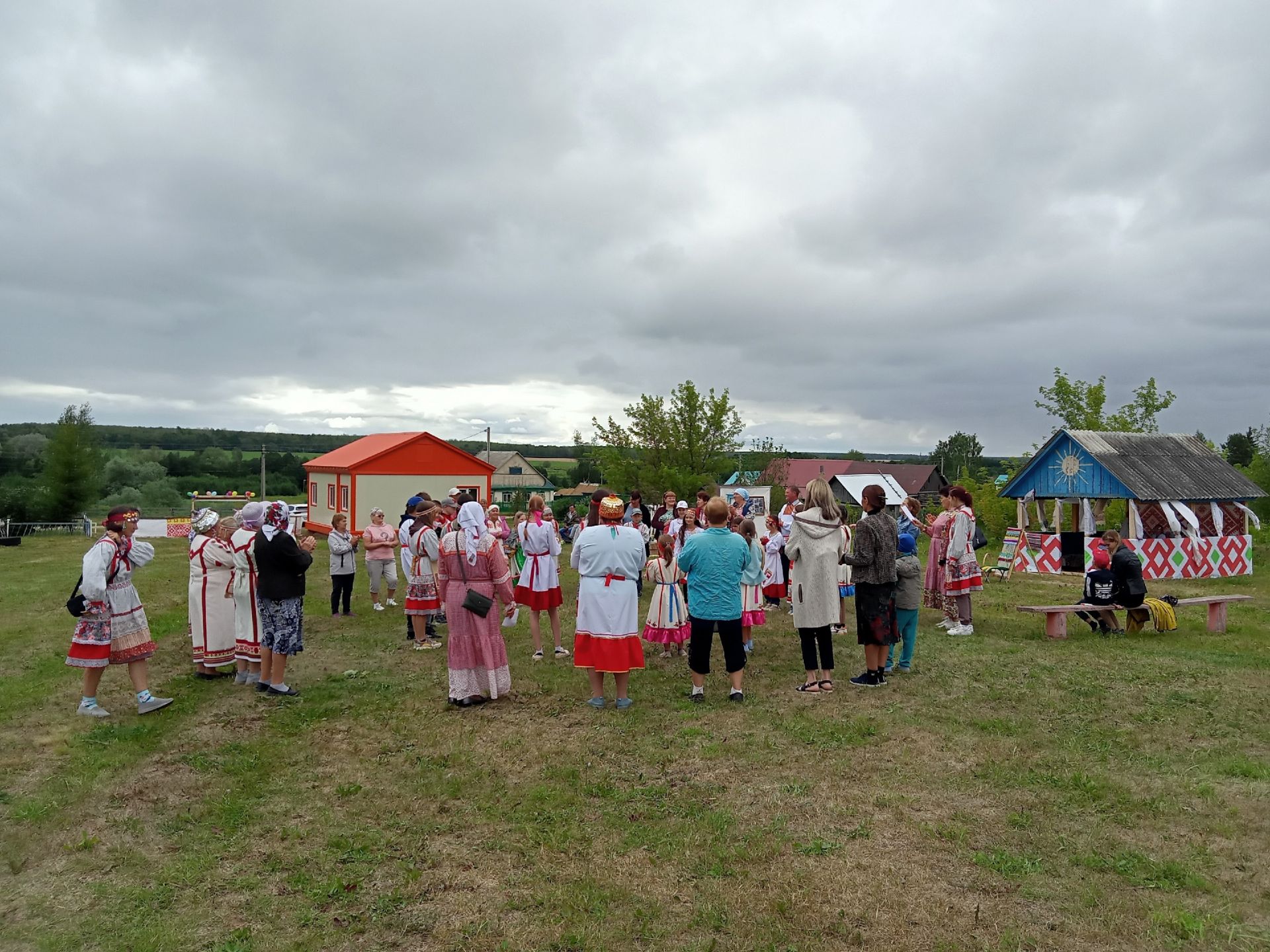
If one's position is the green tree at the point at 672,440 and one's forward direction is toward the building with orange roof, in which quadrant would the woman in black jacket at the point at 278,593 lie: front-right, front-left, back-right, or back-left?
front-left

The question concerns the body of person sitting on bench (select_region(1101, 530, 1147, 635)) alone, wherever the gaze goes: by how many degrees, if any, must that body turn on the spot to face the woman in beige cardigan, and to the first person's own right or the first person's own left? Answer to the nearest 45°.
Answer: approximately 45° to the first person's own left

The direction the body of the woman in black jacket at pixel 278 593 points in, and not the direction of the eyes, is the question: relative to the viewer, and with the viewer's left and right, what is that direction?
facing away from the viewer and to the right of the viewer

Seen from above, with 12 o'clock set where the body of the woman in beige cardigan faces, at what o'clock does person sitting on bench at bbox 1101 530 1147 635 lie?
The person sitting on bench is roughly at 3 o'clock from the woman in beige cardigan.

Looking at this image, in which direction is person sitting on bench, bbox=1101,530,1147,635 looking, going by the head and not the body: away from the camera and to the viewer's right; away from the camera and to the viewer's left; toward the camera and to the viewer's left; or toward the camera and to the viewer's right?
toward the camera and to the viewer's left

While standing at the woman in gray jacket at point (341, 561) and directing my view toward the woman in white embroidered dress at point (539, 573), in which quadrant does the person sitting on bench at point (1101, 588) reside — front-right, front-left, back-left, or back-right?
front-left

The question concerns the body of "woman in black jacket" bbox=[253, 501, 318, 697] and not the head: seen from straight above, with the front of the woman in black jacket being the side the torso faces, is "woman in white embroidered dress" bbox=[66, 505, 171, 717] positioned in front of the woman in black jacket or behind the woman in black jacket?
behind

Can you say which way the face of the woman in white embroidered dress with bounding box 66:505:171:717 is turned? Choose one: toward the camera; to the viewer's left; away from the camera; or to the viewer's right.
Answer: to the viewer's right

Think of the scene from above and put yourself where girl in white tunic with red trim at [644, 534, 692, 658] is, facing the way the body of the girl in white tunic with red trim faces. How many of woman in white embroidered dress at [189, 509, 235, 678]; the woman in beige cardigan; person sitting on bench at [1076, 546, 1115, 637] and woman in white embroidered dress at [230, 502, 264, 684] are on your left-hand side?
2

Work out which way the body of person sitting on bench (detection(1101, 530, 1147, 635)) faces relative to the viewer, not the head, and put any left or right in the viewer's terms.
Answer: facing to the left of the viewer

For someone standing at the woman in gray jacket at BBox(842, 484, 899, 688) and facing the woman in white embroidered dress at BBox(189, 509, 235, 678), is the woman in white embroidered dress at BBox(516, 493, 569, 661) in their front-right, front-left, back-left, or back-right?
front-right

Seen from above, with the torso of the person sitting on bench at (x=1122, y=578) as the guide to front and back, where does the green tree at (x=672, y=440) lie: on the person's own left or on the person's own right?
on the person's own right

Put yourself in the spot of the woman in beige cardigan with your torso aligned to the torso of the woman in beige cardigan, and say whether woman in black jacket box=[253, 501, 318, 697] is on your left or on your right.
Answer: on your left

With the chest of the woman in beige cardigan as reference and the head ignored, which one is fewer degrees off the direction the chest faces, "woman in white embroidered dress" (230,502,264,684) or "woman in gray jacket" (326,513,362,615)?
the woman in gray jacket

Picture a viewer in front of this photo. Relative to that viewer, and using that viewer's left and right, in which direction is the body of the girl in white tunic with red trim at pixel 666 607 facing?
facing away from the viewer

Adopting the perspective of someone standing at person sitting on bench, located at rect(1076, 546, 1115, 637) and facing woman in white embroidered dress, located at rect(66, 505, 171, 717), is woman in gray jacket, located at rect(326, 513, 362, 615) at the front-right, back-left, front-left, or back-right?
front-right

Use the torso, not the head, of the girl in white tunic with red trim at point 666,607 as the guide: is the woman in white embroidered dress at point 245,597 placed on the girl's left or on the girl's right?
on the girl's left

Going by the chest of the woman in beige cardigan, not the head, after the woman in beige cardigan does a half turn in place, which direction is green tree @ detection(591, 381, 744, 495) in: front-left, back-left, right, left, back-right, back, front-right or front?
back-left
